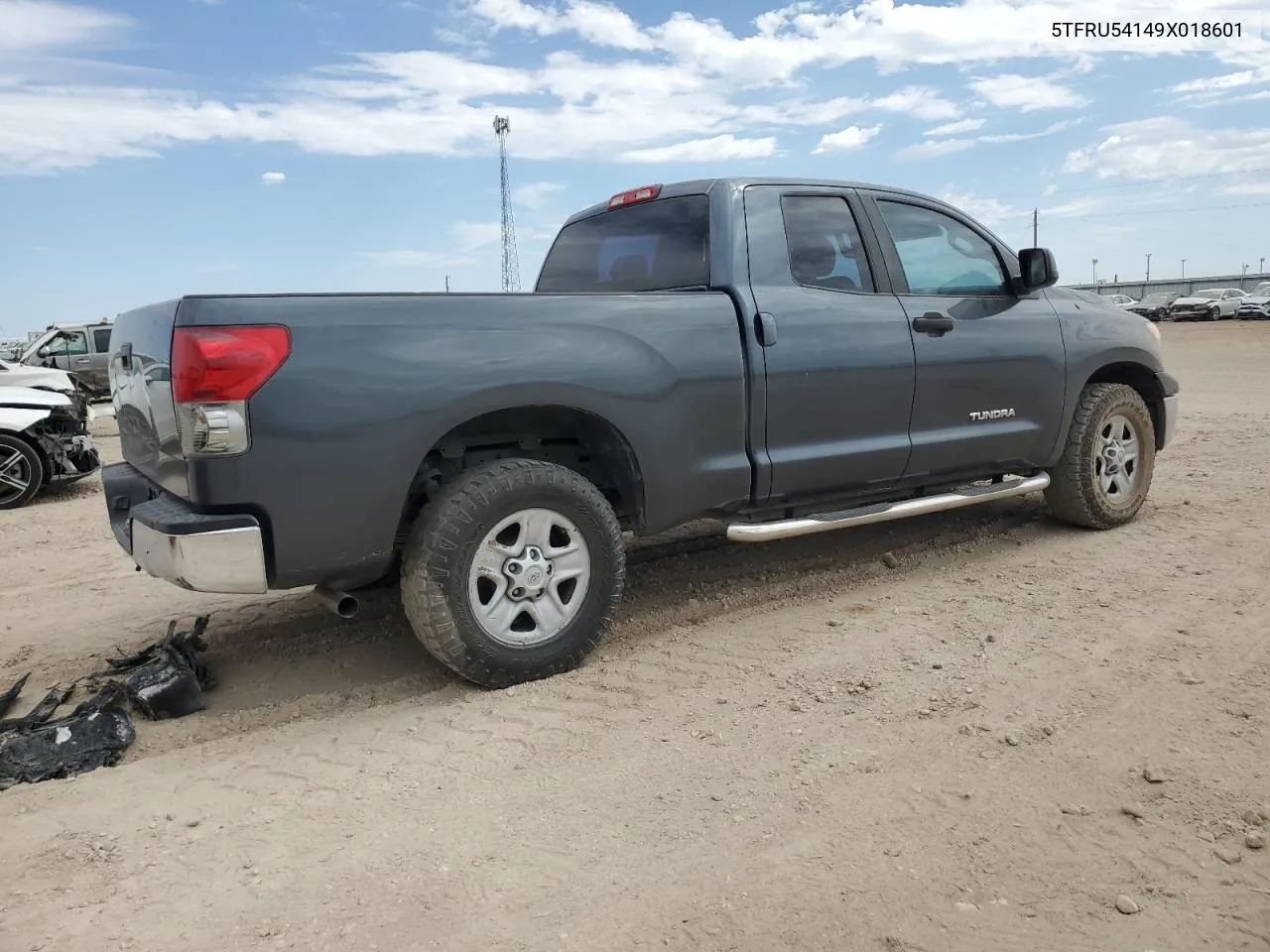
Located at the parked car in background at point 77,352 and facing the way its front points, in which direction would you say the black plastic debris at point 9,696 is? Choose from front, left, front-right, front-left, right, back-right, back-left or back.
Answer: left

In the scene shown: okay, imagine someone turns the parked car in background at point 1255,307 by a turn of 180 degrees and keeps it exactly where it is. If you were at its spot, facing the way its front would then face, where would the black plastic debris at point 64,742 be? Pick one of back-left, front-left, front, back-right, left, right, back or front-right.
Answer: back-right

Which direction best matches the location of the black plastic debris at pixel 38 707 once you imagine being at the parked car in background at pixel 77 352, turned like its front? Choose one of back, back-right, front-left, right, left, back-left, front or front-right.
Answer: left

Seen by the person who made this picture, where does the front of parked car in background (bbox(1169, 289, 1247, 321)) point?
facing the viewer and to the left of the viewer

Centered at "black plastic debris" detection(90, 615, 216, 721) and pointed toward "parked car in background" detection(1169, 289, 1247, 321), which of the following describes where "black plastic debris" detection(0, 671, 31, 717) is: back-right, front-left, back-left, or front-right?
back-left

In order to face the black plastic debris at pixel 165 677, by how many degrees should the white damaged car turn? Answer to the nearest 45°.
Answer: approximately 45° to its right

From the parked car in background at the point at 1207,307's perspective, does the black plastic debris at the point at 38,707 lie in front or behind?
in front

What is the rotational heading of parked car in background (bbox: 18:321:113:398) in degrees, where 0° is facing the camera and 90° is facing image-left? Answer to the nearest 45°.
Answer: approximately 90°

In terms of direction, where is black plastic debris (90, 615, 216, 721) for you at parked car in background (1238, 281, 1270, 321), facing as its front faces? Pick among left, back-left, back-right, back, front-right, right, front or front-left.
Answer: front-left

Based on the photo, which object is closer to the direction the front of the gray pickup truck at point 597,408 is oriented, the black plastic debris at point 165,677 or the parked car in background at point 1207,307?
the parked car in background

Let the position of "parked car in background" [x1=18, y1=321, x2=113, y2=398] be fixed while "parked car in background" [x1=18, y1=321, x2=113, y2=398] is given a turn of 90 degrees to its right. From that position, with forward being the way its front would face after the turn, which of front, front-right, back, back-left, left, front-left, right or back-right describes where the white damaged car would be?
back

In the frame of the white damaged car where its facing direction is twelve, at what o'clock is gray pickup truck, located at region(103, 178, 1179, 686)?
The gray pickup truck is roughly at 1 o'clock from the white damaged car.
